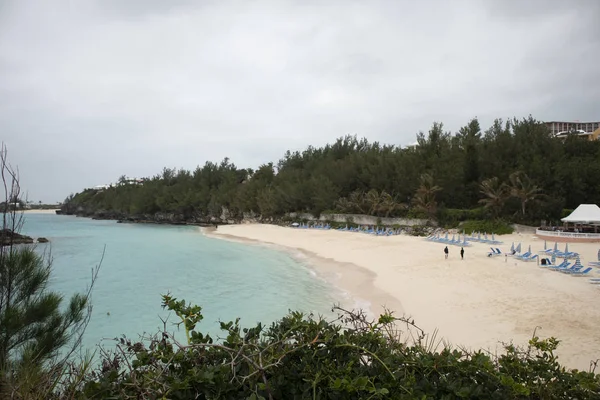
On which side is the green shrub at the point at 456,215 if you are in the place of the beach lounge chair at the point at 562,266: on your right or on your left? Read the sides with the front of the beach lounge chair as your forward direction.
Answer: on your right

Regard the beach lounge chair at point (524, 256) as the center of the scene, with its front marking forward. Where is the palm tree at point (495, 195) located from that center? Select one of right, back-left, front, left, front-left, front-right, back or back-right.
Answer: right

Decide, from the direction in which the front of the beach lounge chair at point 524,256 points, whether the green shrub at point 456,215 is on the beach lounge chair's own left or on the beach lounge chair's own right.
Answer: on the beach lounge chair's own right

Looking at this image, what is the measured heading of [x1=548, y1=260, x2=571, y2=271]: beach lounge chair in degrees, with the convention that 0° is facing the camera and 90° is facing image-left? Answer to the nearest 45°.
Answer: approximately 90°

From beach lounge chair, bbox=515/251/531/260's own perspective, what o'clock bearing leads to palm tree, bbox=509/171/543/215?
The palm tree is roughly at 3 o'clock from the beach lounge chair.

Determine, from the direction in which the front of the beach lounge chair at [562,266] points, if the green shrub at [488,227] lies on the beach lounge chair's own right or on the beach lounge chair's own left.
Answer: on the beach lounge chair's own right

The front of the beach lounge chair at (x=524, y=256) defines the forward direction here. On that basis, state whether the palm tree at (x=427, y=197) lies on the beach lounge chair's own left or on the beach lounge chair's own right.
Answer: on the beach lounge chair's own right

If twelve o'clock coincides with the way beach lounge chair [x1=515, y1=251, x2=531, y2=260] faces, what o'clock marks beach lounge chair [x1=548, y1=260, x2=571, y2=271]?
beach lounge chair [x1=548, y1=260, x2=571, y2=271] is roughly at 8 o'clock from beach lounge chair [x1=515, y1=251, x2=531, y2=260].

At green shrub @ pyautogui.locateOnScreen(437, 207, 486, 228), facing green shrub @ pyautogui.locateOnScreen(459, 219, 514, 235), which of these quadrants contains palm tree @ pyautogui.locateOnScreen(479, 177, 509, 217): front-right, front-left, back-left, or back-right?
front-left

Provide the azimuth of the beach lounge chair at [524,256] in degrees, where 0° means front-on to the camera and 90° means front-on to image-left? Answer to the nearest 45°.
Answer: approximately 90°

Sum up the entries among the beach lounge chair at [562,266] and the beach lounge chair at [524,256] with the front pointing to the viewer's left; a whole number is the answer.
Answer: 2
